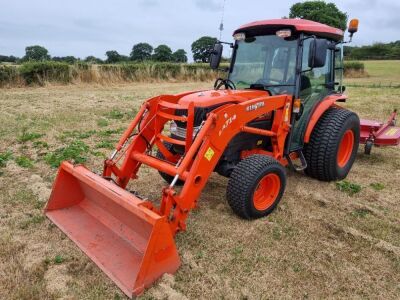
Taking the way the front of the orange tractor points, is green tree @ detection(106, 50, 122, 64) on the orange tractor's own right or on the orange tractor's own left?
on the orange tractor's own right

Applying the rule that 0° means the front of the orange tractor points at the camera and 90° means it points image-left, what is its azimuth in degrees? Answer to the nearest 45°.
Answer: approximately 45°

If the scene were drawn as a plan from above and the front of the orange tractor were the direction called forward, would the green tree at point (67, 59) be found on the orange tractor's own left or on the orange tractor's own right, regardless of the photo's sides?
on the orange tractor's own right

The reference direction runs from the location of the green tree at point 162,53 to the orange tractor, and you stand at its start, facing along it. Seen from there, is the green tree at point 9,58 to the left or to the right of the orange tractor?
right

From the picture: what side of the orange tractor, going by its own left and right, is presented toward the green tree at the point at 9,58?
right

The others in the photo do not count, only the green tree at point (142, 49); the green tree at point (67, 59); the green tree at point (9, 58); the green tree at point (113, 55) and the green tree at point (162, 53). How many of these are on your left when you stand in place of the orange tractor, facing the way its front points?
0

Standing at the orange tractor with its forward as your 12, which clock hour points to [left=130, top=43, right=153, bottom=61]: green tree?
The green tree is roughly at 4 o'clock from the orange tractor.

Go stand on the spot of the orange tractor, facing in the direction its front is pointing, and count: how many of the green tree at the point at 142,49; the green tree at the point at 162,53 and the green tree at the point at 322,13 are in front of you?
0

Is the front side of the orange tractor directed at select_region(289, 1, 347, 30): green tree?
no

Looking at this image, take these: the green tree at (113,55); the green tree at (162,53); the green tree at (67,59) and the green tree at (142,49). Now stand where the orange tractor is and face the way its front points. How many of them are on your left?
0

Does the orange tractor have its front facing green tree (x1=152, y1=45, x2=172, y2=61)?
no
